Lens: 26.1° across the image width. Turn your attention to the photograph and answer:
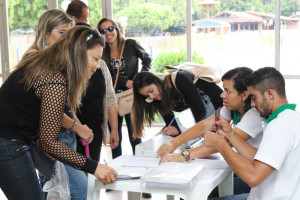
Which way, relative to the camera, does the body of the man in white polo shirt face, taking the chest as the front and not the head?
to the viewer's left

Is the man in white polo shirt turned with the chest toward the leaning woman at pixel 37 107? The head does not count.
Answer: yes

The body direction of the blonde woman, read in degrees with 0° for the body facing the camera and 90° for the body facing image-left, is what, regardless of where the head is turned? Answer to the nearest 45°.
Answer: approximately 270°

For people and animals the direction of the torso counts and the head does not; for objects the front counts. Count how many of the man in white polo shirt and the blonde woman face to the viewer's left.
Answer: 1

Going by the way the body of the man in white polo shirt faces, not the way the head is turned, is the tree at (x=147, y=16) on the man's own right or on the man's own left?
on the man's own right

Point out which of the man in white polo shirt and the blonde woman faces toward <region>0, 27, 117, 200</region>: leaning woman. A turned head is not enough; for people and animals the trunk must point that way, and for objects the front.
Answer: the man in white polo shirt

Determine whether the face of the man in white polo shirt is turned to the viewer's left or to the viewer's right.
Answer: to the viewer's left

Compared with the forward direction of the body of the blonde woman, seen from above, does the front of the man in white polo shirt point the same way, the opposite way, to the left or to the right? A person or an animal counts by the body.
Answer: the opposite way

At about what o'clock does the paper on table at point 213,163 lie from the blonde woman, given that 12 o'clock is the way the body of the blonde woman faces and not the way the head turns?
The paper on table is roughly at 1 o'clock from the blonde woman.

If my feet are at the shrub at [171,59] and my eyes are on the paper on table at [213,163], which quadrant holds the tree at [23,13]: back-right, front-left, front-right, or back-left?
back-right
